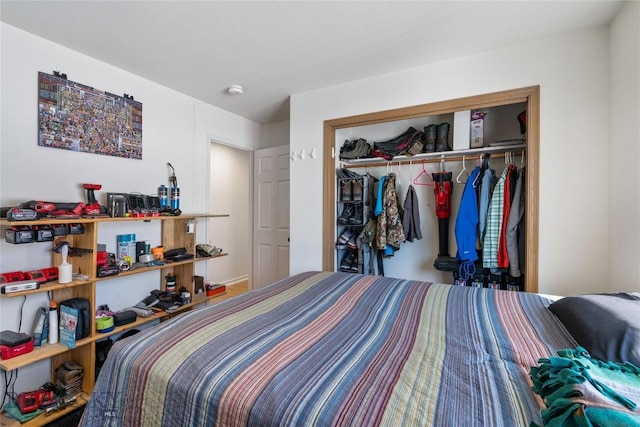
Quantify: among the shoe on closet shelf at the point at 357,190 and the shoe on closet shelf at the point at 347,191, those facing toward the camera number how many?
2

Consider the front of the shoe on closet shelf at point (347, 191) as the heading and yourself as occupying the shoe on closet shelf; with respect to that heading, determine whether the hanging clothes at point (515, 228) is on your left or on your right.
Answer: on your left

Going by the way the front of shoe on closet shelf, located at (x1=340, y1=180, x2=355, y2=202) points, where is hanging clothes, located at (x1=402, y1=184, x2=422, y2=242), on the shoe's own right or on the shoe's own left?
on the shoe's own left

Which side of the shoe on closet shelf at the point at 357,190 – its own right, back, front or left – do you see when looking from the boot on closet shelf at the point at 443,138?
left

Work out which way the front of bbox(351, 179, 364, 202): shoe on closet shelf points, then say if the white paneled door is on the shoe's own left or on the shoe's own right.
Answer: on the shoe's own right

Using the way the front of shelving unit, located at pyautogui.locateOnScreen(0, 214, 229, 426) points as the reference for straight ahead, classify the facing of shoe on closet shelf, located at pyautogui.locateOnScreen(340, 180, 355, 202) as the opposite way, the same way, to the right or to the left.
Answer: to the right
